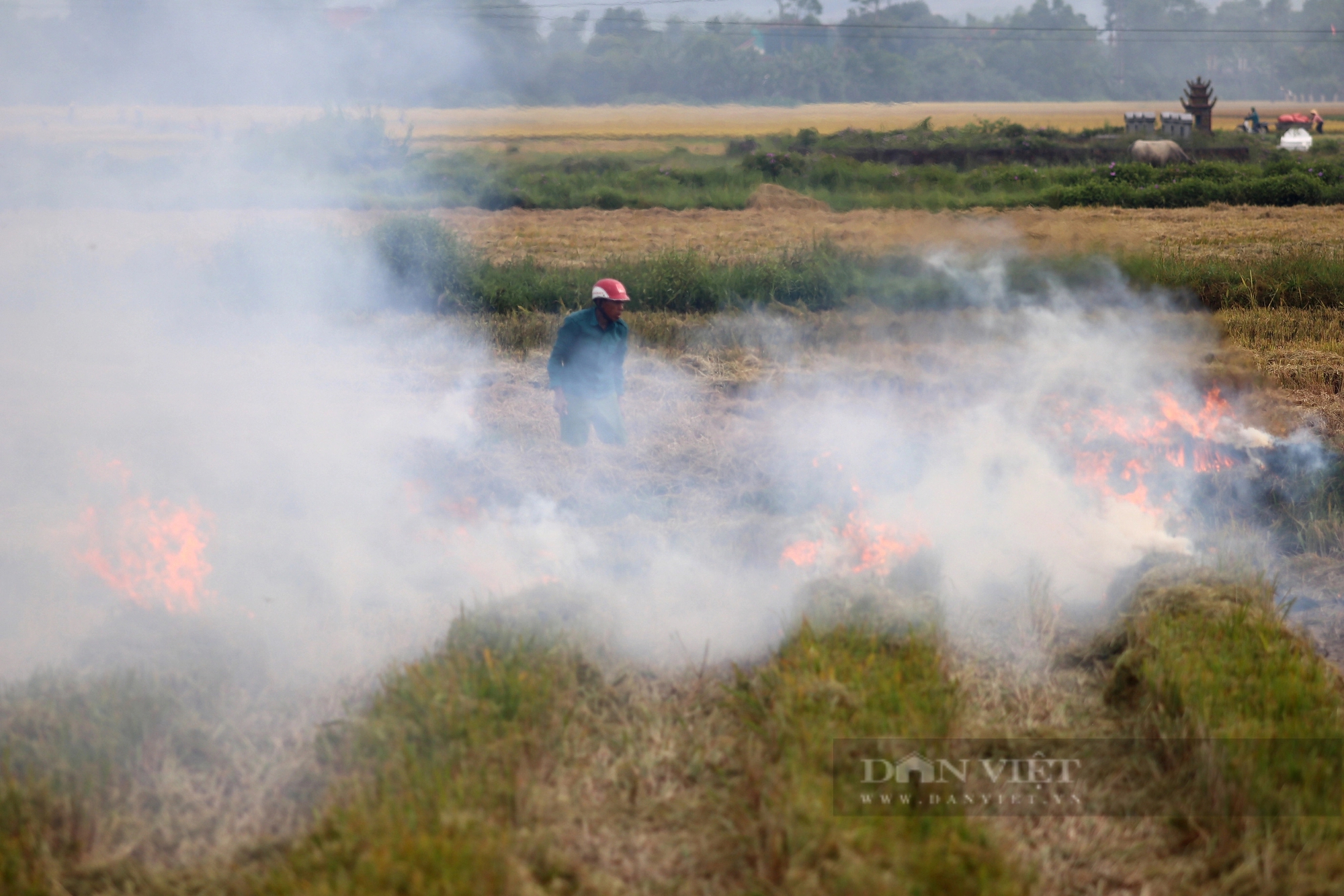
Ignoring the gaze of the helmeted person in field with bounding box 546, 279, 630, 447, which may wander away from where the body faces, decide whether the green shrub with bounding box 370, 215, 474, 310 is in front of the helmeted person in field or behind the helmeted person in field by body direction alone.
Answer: behind

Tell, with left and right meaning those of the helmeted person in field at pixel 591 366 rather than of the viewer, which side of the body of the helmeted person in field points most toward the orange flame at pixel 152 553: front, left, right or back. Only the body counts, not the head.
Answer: right

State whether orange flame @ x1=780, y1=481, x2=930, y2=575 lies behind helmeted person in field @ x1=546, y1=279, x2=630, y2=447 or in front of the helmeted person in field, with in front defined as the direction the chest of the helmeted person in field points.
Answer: in front

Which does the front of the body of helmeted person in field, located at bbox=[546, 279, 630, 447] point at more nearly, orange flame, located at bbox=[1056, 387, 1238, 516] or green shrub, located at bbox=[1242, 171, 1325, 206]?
the orange flame

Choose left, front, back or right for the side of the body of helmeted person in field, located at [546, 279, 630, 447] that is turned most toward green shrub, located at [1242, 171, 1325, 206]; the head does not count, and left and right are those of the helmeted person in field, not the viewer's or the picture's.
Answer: left

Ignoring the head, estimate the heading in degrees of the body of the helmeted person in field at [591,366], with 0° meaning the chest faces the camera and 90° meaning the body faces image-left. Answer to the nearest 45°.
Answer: approximately 315°

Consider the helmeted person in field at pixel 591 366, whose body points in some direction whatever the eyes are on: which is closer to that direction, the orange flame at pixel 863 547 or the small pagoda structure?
the orange flame

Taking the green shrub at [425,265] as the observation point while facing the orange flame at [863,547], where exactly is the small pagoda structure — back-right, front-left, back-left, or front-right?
back-left

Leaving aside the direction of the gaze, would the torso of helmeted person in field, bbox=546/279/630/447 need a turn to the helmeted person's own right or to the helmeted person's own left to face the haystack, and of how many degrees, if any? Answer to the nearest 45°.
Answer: approximately 135° to the helmeted person's own left
